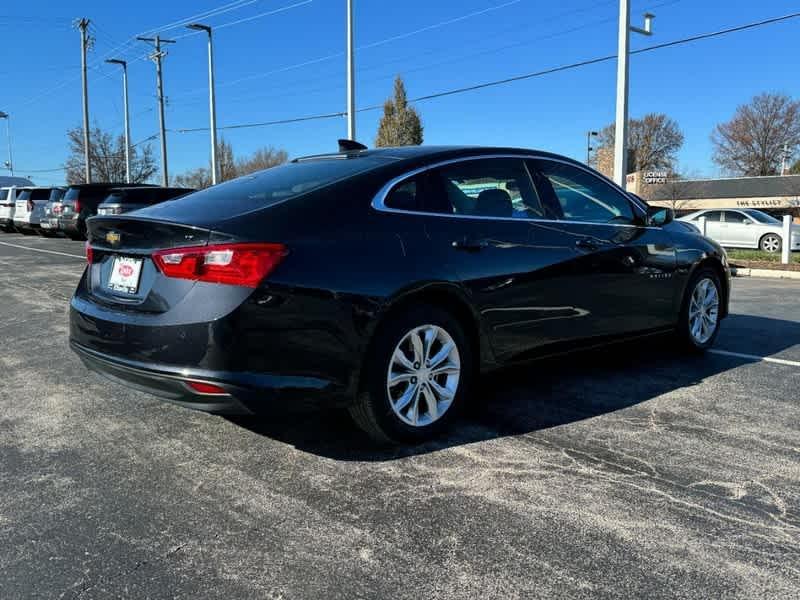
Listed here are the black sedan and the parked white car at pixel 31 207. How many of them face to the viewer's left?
0

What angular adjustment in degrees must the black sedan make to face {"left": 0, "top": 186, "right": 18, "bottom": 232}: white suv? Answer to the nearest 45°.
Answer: approximately 90° to its left

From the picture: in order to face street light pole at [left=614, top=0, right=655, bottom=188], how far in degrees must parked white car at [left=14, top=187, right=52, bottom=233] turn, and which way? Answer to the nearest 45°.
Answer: approximately 90° to its right

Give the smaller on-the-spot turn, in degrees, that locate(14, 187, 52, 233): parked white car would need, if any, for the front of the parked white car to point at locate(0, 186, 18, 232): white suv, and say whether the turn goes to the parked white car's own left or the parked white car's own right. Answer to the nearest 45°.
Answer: approximately 45° to the parked white car's own left

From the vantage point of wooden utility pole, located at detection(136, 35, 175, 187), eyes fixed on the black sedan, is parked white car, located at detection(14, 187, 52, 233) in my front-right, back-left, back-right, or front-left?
front-right

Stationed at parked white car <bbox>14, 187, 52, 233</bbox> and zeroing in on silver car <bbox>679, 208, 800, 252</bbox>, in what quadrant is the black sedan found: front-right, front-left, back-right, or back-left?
front-right

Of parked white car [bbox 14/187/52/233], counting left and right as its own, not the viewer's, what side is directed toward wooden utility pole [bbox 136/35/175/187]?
front

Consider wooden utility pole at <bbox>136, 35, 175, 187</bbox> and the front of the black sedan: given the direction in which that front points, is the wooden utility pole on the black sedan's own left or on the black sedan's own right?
on the black sedan's own left

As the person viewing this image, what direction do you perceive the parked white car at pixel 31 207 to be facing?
facing away from the viewer and to the right of the viewer

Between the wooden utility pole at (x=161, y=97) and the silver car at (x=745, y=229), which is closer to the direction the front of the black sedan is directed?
the silver car

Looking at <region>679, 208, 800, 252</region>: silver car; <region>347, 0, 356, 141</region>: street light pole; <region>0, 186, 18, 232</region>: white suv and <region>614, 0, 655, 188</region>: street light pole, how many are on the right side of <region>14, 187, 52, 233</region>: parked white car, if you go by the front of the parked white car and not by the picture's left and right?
3

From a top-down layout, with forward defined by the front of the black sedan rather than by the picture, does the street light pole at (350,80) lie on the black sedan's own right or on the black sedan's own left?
on the black sedan's own left

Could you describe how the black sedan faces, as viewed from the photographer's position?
facing away from the viewer and to the right of the viewer

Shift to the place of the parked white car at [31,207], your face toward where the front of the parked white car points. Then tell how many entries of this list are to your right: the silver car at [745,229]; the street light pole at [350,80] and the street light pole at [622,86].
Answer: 3

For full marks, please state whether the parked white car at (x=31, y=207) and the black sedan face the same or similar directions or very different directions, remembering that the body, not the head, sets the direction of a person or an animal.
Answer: same or similar directions
